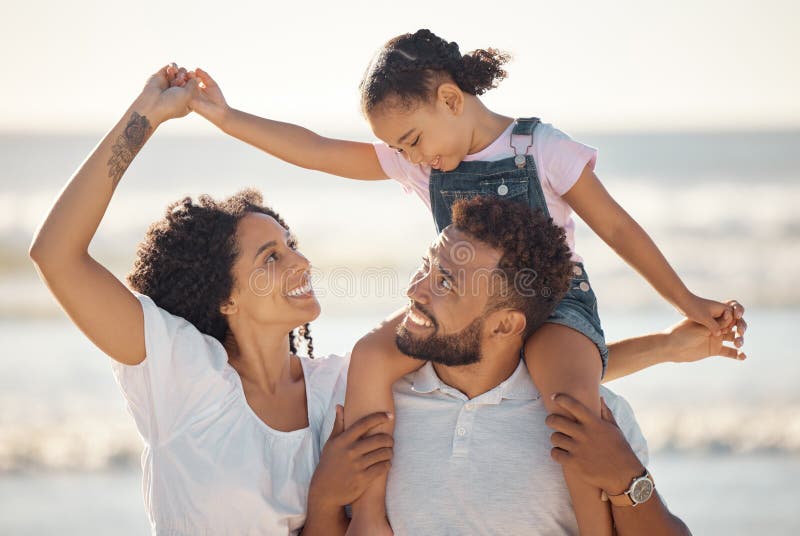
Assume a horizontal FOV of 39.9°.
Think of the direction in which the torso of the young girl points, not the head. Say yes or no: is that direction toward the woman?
no

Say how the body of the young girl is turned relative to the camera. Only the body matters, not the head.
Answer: toward the camera

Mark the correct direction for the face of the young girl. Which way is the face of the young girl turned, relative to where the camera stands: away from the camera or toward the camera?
toward the camera

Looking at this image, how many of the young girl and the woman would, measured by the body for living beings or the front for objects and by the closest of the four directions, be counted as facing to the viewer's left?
0

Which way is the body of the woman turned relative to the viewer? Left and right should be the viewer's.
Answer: facing the viewer and to the right of the viewer
